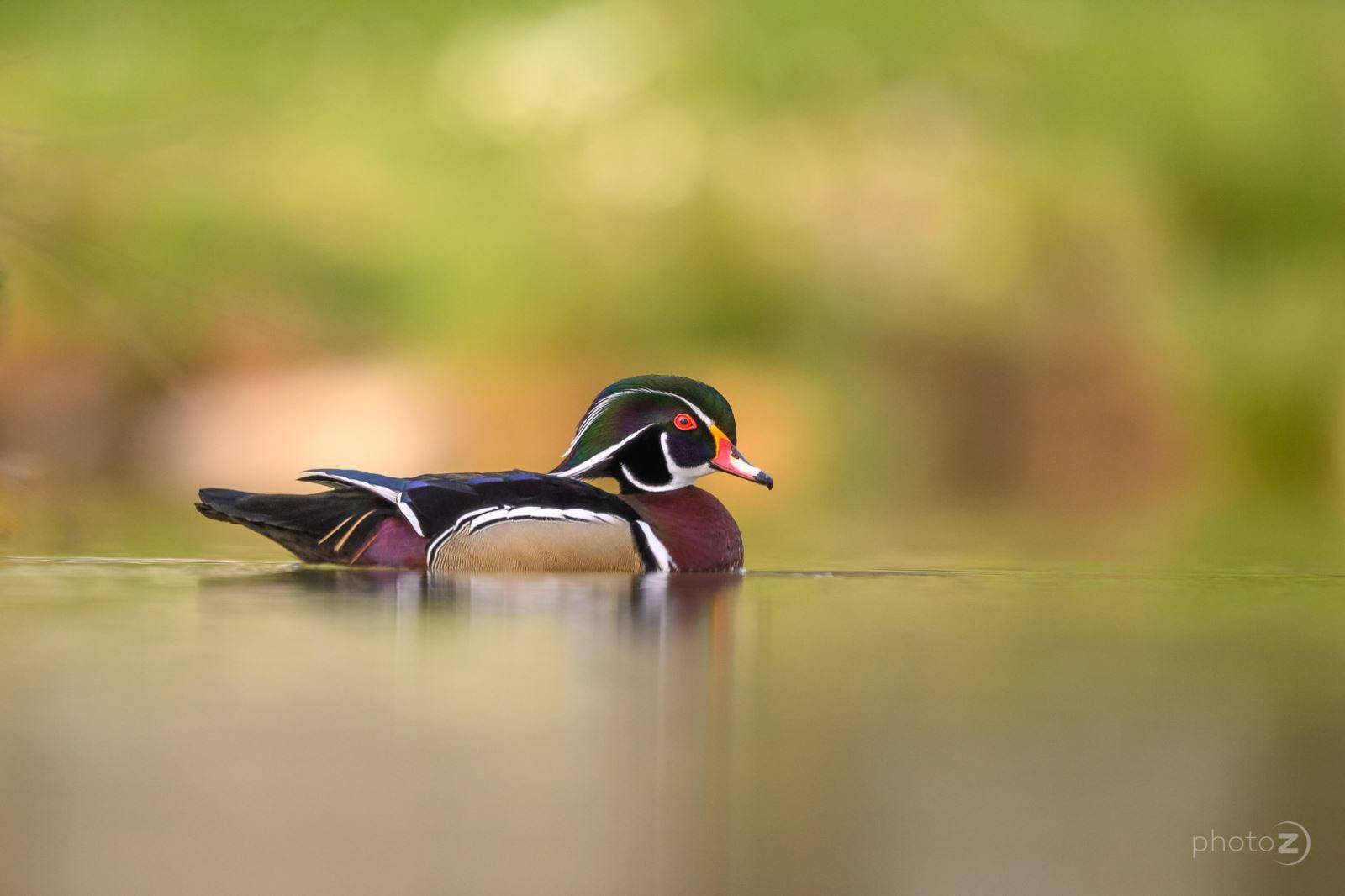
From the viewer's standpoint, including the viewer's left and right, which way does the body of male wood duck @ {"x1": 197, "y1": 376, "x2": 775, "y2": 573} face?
facing to the right of the viewer
